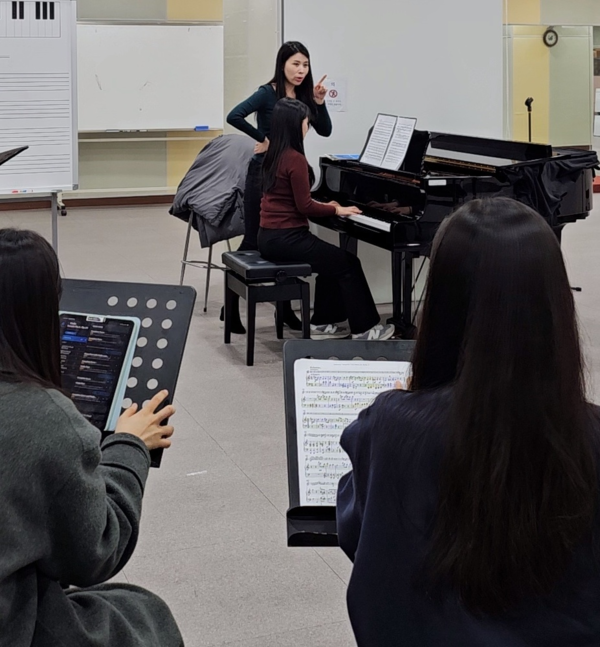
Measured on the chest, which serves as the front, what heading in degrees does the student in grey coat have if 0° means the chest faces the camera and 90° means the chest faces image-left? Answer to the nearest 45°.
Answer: approximately 225°

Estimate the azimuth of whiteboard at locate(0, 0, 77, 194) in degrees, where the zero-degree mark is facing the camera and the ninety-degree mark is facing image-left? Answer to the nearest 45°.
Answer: approximately 0°

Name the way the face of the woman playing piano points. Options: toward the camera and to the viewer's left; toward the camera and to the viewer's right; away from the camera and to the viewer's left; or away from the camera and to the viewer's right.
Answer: away from the camera and to the viewer's right

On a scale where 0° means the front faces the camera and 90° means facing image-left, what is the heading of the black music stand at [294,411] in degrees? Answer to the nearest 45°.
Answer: approximately 0°

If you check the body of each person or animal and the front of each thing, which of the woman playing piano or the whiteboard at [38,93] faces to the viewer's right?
the woman playing piano

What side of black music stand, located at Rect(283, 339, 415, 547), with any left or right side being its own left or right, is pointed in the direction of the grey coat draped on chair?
back

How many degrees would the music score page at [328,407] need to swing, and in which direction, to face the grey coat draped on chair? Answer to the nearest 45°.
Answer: approximately 180°

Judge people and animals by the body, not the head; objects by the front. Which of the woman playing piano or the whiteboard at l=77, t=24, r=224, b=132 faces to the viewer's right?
the woman playing piano

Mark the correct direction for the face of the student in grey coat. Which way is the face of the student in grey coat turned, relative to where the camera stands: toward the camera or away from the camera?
away from the camera
